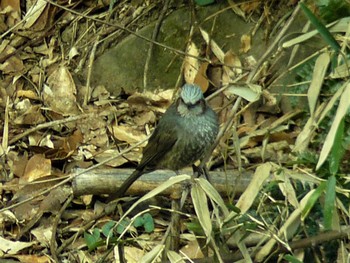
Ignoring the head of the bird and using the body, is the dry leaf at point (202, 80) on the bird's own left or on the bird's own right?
on the bird's own left

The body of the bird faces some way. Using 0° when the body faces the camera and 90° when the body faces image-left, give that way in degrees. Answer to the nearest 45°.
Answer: approximately 315°

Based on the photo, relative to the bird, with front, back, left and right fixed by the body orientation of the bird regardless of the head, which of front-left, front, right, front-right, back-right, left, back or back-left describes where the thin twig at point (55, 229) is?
back-right

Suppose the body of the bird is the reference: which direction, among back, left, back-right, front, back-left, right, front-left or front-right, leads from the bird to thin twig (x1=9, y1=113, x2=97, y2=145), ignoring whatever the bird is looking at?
back

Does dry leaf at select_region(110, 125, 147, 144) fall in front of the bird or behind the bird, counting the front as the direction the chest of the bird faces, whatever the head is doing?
behind

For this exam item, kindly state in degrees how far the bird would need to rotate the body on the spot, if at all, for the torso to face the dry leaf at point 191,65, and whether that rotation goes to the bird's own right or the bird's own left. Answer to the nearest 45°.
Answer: approximately 135° to the bird's own left

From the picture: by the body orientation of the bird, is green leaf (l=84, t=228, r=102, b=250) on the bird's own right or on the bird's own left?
on the bird's own right

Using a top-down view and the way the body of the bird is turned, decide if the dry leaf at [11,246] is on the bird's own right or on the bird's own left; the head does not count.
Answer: on the bird's own right

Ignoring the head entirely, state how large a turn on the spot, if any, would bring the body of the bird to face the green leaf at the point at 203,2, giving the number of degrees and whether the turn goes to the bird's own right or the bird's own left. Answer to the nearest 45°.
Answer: approximately 135° to the bird's own left

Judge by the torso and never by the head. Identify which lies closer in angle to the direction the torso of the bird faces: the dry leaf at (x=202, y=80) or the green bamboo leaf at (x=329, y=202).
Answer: the green bamboo leaf
